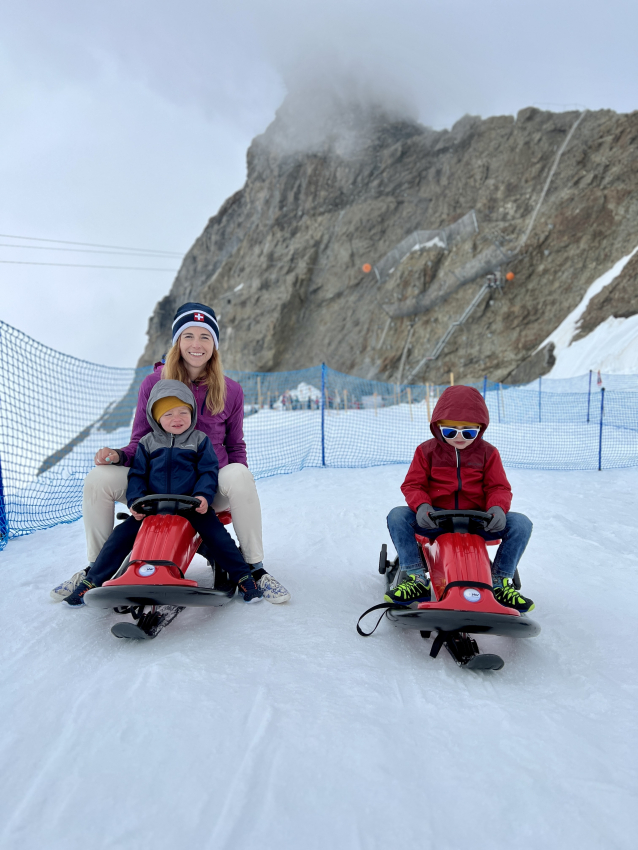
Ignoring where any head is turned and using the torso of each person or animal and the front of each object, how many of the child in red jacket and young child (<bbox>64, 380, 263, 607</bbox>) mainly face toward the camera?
2

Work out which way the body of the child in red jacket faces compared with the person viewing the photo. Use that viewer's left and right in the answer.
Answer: facing the viewer

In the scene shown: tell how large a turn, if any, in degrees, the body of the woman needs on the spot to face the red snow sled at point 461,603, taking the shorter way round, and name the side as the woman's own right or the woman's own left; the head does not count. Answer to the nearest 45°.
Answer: approximately 45° to the woman's own left

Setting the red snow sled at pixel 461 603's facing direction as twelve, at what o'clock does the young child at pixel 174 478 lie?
The young child is roughly at 3 o'clock from the red snow sled.

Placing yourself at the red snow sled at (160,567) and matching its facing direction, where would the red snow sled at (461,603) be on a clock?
the red snow sled at (461,603) is roughly at 10 o'clock from the red snow sled at (160,567).

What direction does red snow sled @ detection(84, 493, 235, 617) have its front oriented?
toward the camera

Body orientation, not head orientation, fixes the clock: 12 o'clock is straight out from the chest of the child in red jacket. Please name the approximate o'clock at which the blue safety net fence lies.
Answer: The blue safety net fence is roughly at 5 o'clock from the child in red jacket.

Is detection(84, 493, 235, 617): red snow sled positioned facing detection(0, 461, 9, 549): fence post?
no

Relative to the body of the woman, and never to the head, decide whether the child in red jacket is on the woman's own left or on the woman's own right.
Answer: on the woman's own left

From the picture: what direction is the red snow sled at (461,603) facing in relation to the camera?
toward the camera

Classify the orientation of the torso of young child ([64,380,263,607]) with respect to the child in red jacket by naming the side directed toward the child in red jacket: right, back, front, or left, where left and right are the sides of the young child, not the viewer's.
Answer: left

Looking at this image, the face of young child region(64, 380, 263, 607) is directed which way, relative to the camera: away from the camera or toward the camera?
toward the camera

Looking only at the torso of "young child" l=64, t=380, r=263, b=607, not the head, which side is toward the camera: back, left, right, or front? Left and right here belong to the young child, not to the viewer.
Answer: front

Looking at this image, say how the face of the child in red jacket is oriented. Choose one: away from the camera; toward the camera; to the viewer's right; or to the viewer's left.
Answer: toward the camera
